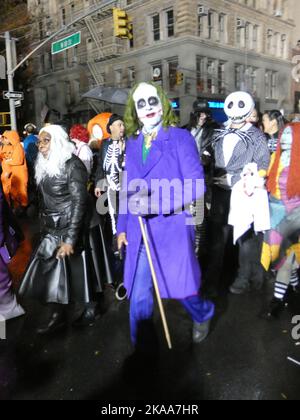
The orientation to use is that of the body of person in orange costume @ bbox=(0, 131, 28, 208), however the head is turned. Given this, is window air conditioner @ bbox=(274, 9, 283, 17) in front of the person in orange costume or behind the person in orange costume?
behind

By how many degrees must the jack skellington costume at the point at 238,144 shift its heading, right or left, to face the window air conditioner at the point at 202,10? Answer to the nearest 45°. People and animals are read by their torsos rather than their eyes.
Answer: approximately 135° to its right

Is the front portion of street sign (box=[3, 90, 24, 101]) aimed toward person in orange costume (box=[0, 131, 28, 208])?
yes
